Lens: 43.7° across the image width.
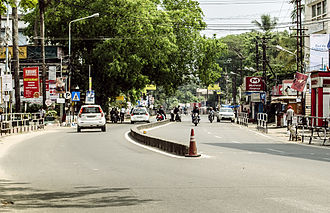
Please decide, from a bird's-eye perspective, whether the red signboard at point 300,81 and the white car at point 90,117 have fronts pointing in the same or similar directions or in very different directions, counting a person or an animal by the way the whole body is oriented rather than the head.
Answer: very different directions

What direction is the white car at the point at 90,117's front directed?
away from the camera

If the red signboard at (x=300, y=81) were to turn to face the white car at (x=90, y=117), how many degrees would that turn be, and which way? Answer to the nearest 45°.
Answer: approximately 45° to its right

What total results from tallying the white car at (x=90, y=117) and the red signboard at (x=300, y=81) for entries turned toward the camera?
1

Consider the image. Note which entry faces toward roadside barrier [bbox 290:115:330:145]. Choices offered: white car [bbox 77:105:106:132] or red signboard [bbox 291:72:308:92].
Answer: the red signboard

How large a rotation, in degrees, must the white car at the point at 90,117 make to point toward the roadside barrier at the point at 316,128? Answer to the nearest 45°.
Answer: approximately 135° to its right

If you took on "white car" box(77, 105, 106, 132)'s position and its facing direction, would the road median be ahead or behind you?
behind

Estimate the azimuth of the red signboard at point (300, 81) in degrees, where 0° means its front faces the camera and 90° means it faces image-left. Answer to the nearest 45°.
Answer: approximately 0°

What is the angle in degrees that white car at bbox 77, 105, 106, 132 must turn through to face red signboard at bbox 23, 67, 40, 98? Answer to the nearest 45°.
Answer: approximately 45° to its left

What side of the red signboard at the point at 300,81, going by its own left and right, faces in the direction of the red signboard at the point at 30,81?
right

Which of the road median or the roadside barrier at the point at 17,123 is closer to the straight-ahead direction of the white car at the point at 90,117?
the roadside barrier

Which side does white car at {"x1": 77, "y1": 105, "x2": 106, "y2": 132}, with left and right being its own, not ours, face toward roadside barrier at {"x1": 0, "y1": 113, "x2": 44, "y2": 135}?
left
